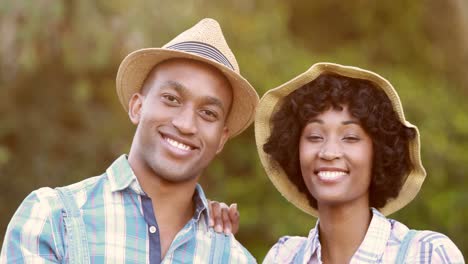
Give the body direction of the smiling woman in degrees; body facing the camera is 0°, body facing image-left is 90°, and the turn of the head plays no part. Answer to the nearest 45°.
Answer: approximately 45°
